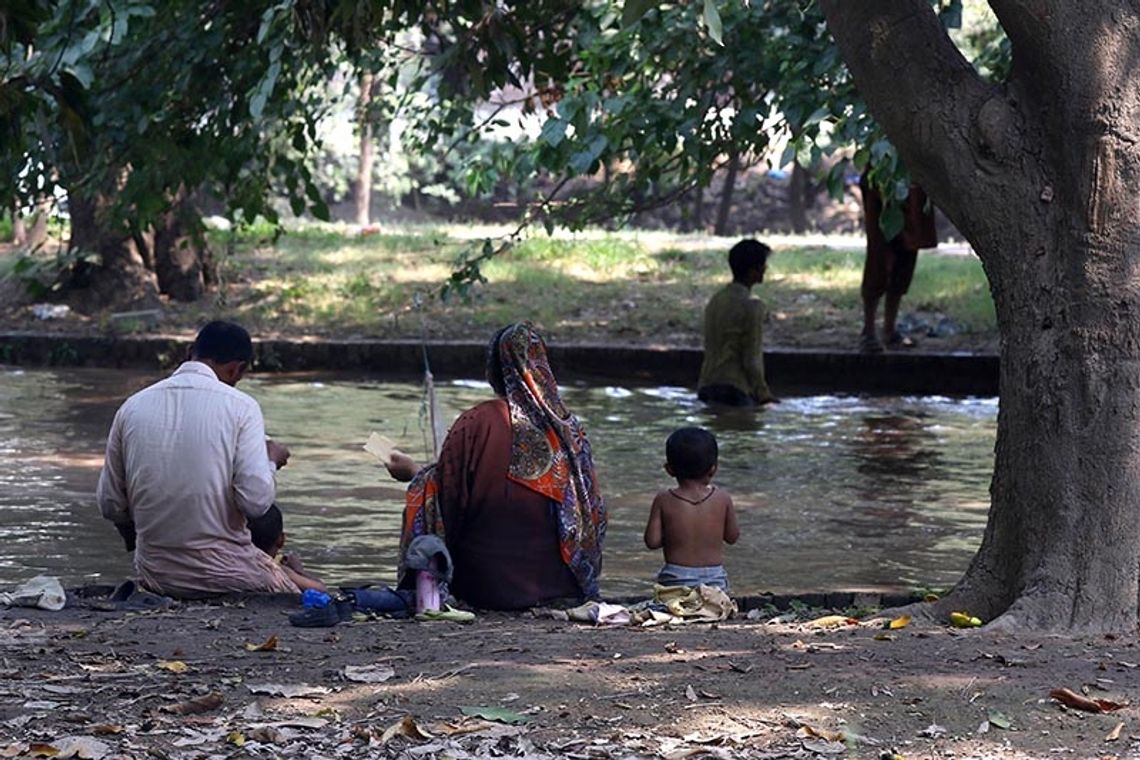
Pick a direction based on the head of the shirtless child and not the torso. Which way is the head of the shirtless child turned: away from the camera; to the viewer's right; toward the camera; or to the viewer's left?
away from the camera

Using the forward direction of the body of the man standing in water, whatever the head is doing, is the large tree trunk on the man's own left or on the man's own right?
on the man's own right

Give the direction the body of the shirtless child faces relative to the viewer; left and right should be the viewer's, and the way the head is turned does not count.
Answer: facing away from the viewer

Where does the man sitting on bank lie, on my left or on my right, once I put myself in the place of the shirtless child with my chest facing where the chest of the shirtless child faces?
on my left

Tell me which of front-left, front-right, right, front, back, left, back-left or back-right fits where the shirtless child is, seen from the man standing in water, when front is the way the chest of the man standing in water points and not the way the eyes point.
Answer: back-right

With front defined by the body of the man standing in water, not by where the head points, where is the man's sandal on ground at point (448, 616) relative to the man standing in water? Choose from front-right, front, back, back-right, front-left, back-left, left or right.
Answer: back-right

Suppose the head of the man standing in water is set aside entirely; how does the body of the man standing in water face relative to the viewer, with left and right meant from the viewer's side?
facing away from the viewer and to the right of the viewer

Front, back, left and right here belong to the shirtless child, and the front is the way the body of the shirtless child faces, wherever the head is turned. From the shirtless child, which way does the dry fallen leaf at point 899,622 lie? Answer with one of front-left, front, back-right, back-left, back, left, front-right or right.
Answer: back-right

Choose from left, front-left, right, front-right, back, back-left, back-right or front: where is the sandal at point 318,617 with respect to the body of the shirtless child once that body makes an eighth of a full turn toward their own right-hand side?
back

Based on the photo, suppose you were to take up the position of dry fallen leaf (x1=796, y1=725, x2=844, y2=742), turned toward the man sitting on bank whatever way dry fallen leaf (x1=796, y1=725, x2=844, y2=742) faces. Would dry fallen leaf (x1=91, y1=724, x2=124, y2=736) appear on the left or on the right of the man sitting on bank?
left

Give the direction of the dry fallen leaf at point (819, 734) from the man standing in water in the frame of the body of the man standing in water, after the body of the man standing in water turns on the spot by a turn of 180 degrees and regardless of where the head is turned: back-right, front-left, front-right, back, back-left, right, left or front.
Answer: front-left

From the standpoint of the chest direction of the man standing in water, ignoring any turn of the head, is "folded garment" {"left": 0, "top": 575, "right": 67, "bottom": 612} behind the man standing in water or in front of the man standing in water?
behind

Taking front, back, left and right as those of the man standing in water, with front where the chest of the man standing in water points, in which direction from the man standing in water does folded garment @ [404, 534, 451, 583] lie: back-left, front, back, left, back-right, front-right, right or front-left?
back-right

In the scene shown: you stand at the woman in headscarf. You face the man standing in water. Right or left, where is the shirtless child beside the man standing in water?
right
